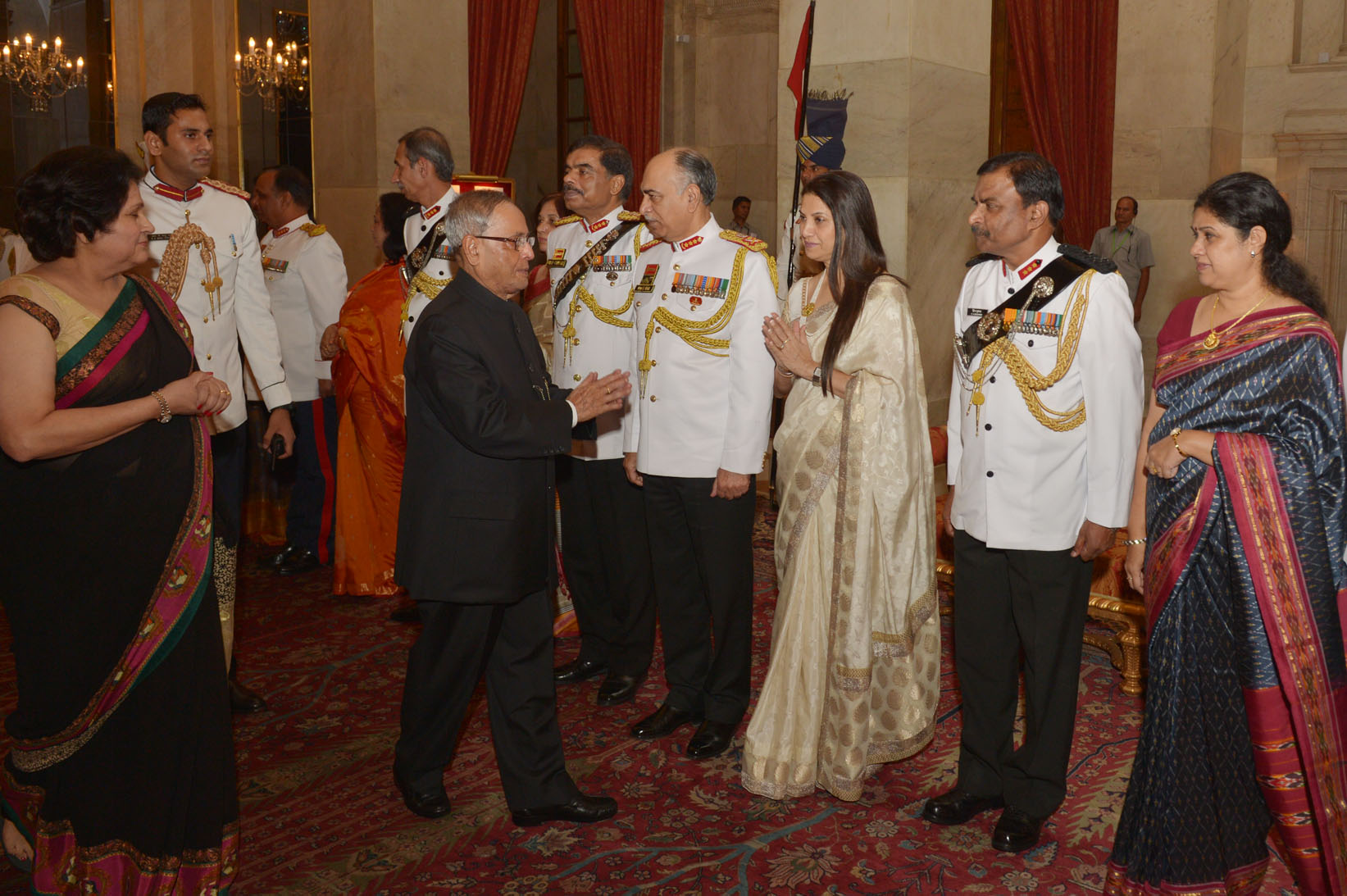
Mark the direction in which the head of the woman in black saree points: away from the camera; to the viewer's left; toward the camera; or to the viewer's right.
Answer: to the viewer's right

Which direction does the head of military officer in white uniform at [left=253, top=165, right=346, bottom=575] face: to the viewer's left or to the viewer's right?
to the viewer's left

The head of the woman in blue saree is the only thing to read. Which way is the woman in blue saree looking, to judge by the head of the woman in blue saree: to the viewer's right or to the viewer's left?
to the viewer's left

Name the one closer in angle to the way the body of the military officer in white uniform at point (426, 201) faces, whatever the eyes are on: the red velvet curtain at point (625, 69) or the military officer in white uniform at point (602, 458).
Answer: the military officer in white uniform

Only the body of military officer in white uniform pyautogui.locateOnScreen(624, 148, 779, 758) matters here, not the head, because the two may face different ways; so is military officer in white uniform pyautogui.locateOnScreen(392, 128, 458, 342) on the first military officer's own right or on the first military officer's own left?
on the first military officer's own right

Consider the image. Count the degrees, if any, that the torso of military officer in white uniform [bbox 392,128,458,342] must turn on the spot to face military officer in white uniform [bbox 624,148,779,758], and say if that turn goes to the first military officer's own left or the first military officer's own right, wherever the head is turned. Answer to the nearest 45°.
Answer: approximately 90° to the first military officer's own left

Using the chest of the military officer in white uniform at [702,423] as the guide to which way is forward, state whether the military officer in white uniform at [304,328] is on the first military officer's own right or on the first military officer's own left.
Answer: on the first military officer's own right

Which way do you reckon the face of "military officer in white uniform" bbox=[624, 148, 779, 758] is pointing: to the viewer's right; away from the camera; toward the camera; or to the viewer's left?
to the viewer's left

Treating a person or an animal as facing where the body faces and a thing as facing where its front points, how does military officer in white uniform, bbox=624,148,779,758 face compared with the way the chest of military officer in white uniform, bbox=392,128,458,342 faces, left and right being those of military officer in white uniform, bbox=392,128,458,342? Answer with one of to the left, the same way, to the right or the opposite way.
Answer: the same way

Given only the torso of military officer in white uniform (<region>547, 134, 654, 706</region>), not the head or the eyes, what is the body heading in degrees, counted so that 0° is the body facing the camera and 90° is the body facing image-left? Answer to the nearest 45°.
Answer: approximately 45°

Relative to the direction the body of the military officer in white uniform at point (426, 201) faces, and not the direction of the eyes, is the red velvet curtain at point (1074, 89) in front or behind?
behind

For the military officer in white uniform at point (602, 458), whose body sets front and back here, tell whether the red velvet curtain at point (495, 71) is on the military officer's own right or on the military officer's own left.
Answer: on the military officer's own right
